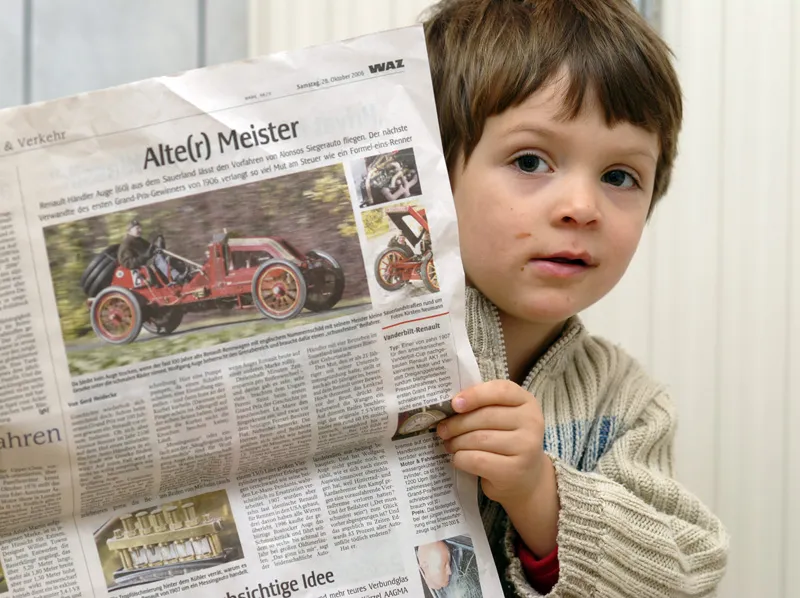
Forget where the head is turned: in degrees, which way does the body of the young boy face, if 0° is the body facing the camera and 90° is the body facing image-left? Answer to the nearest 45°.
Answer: approximately 0°
